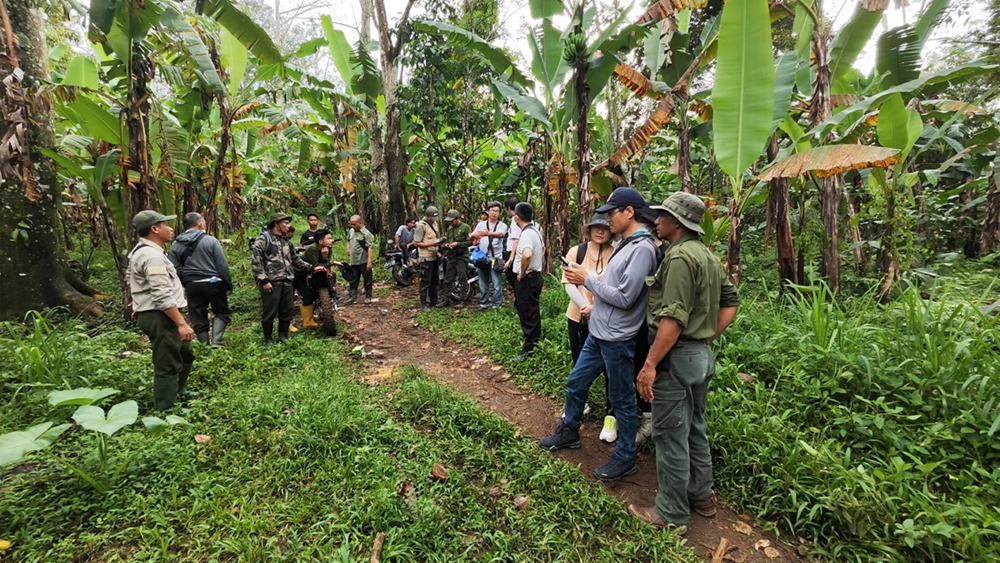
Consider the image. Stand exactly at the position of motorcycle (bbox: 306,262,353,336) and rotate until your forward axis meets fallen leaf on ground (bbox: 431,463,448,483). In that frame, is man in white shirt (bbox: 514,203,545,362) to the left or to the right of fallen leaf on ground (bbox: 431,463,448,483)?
left

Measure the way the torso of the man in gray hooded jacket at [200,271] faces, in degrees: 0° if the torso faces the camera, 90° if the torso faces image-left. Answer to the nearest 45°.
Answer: approximately 225°

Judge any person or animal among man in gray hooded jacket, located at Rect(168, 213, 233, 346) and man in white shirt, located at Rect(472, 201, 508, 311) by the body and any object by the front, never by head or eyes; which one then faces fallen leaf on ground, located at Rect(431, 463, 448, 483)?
the man in white shirt

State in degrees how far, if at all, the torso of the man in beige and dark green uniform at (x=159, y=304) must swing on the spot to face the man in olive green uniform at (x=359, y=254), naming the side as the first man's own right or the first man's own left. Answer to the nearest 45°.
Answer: approximately 45° to the first man's own left

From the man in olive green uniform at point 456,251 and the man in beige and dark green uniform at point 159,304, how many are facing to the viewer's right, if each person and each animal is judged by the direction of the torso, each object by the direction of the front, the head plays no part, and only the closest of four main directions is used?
1

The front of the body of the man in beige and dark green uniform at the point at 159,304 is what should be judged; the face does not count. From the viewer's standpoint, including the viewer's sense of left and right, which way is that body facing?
facing to the right of the viewer

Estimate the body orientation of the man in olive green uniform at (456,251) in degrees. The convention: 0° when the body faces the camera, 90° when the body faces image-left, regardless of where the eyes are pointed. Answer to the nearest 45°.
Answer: approximately 45°

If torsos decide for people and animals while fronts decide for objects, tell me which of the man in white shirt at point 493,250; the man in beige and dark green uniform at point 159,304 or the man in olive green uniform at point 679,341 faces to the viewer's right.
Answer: the man in beige and dark green uniform at point 159,304

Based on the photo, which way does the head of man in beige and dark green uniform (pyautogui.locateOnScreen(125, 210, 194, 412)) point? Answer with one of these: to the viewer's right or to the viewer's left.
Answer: to the viewer's right
